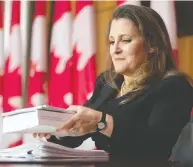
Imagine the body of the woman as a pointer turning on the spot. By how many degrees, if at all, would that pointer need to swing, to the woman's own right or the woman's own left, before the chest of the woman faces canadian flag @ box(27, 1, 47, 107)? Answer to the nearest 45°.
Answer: approximately 90° to the woman's own right

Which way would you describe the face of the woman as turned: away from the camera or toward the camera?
toward the camera

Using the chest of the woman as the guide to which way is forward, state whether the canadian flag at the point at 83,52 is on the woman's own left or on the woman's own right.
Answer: on the woman's own right

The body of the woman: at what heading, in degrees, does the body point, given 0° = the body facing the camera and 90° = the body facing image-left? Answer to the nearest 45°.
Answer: approximately 45°

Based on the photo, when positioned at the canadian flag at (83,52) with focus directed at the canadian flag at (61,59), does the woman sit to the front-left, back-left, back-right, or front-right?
back-left

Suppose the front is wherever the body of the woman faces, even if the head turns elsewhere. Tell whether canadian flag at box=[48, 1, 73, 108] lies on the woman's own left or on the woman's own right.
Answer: on the woman's own right

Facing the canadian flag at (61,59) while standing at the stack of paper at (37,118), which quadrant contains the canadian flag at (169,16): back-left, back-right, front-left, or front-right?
front-right
